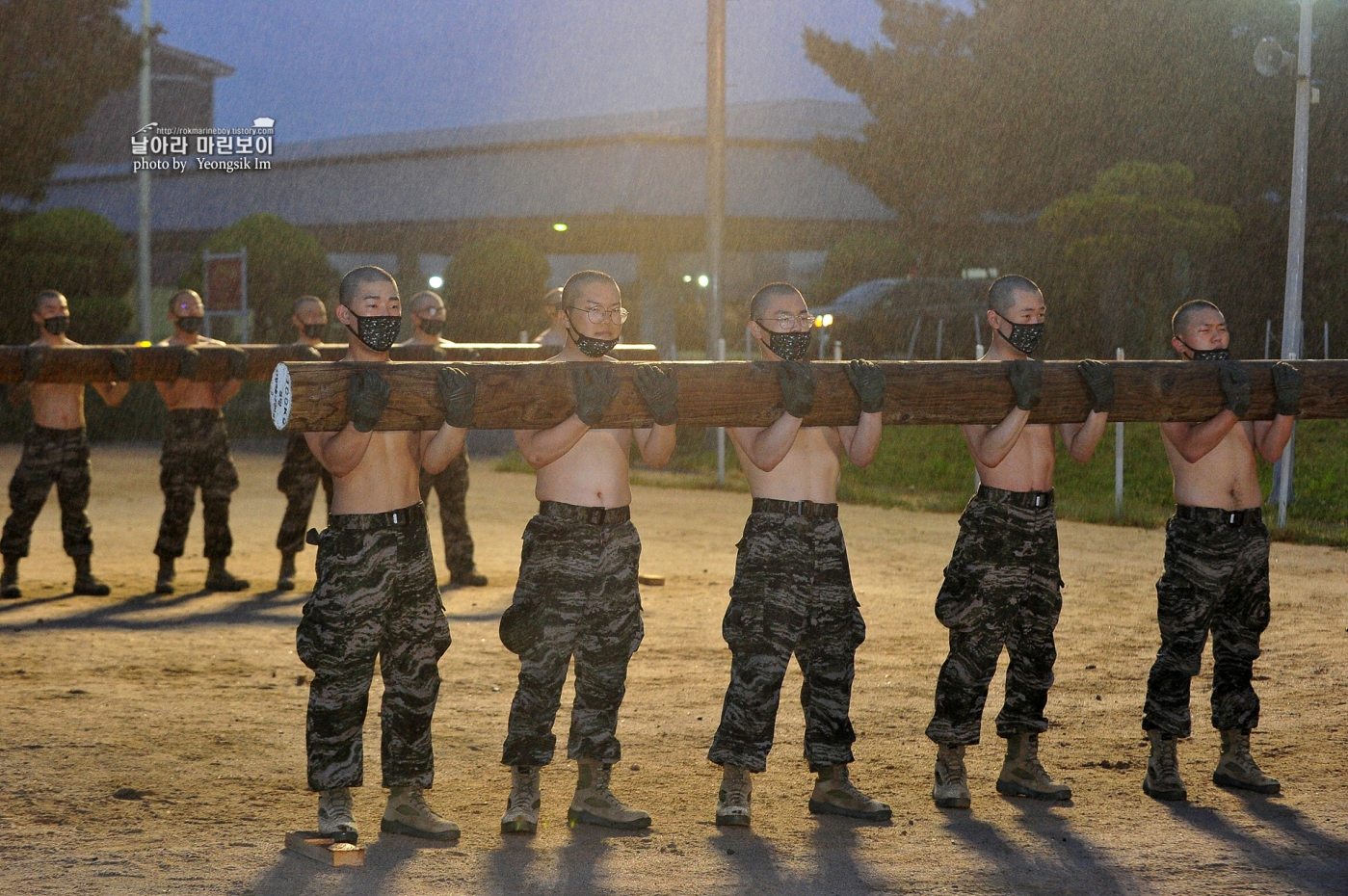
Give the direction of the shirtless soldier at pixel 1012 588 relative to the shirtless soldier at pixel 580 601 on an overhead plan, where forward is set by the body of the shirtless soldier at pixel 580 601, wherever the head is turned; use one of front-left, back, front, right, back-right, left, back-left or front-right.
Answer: front-left

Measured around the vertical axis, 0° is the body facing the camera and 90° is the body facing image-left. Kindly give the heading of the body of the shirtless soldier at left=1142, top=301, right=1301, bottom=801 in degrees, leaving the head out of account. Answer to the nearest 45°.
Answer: approximately 315°

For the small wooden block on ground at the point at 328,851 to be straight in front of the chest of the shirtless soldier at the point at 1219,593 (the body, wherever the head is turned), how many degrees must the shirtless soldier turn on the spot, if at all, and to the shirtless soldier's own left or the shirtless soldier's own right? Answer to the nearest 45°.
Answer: approximately 90° to the shirtless soldier's own right

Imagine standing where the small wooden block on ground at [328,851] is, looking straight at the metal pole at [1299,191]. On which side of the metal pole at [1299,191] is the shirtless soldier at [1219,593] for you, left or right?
right

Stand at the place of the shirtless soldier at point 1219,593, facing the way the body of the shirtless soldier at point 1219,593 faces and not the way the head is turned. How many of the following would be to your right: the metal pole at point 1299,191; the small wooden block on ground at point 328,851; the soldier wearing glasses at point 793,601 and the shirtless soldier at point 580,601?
3

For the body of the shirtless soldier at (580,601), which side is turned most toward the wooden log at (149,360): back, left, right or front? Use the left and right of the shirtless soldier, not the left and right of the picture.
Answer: back

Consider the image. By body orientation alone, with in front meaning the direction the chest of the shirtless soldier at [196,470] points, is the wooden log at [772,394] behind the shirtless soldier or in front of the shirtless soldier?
in front
